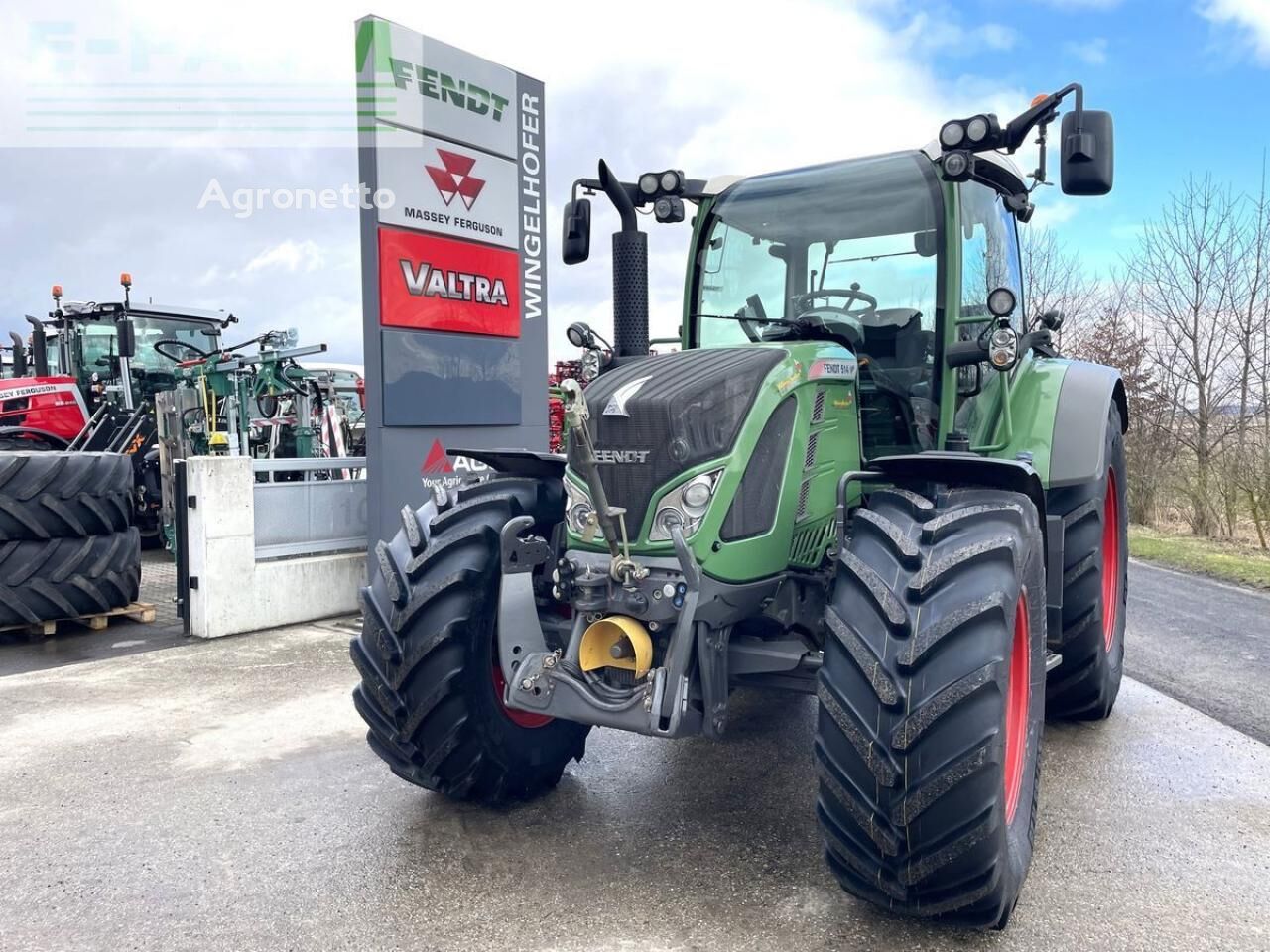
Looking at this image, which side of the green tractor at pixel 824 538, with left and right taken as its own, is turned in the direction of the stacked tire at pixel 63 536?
right

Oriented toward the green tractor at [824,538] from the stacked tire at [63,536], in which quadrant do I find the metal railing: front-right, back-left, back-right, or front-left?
front-left

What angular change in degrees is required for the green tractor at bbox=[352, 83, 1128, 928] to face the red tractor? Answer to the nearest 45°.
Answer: approximately 90° to its right

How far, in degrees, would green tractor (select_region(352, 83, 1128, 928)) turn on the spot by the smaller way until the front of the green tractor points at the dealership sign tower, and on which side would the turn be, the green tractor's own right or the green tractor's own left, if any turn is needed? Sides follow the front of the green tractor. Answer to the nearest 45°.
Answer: approximately 90° to the green tractor's own right

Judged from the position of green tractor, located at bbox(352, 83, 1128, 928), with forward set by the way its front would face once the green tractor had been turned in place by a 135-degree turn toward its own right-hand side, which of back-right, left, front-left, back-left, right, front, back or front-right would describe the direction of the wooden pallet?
front-left

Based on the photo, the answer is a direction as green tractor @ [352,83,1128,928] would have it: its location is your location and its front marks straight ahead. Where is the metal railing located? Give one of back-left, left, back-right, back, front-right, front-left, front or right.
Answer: right

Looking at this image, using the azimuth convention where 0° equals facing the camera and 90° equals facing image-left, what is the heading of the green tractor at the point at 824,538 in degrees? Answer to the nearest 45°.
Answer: approximately 45°

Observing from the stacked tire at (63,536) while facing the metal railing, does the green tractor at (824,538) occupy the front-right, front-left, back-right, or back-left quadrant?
front-right
